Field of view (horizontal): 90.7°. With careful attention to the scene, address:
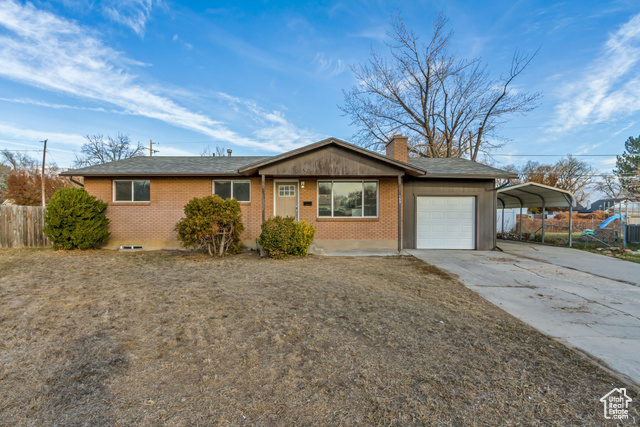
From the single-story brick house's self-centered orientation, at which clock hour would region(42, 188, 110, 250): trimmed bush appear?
The trimmed bush is roughly at 3 o'clock from the single-story brick house.

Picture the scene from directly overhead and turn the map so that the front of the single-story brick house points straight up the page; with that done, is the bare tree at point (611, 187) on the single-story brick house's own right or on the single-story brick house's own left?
on the single-story brick house's own left

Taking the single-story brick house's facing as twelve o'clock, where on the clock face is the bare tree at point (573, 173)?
The bare tree is roughly at 8 o'clock from the single-story brick house.

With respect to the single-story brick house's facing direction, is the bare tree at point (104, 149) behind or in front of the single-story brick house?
behind

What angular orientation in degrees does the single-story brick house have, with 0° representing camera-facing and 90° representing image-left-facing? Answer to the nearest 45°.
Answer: approximately 0°

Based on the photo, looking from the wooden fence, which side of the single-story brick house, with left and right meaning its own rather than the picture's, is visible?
right

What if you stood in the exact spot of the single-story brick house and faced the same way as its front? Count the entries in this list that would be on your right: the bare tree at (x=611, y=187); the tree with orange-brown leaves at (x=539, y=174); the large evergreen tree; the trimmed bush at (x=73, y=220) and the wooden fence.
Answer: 2

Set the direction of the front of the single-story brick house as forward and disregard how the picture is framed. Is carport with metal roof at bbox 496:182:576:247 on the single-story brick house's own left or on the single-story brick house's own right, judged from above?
on the single-story brick house's own left

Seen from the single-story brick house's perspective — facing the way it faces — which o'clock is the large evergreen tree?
The large evergreen tree is roughly at 8 o'clock from the single-story brick house.

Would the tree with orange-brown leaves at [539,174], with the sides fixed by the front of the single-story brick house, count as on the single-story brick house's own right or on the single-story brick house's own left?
on the single-story brick house's own left

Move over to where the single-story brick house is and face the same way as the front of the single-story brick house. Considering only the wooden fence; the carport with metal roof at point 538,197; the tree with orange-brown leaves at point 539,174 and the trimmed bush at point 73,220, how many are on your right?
2
